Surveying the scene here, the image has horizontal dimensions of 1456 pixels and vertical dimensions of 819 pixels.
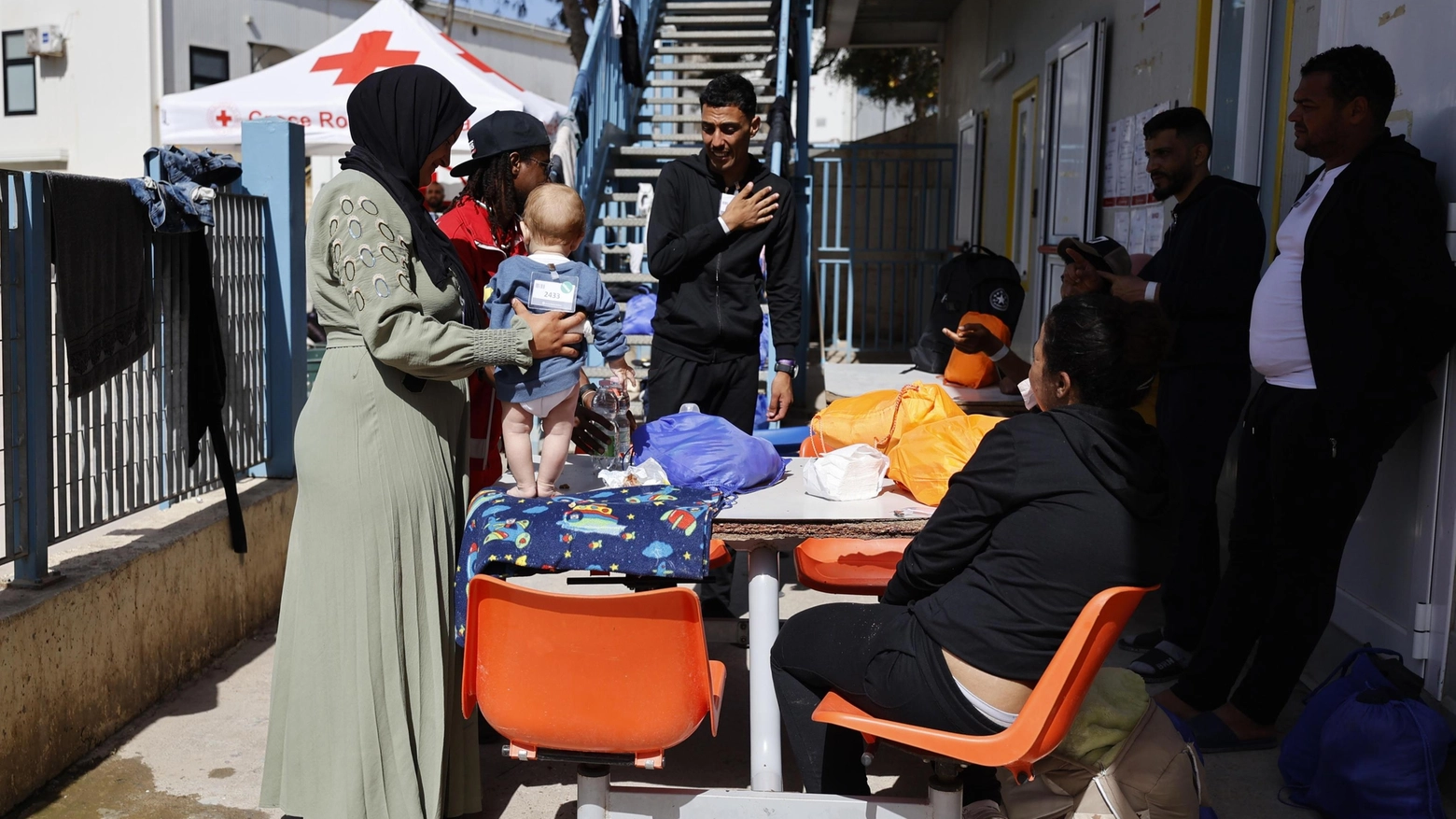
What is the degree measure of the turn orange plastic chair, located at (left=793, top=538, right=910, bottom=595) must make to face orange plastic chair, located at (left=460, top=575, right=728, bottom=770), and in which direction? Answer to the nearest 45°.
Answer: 0° — it already faces it

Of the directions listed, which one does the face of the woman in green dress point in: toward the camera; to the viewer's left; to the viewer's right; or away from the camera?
to the viewer's right

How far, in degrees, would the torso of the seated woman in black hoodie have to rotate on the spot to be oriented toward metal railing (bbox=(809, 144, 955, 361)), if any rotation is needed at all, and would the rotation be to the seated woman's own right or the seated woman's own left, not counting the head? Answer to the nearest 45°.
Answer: approximately 45° to the seated woman's own right

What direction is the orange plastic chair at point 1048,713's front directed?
to the viewer's left

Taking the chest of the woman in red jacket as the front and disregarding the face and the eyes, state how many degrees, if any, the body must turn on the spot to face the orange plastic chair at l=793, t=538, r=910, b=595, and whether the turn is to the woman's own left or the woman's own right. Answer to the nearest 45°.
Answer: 0° — they already face it

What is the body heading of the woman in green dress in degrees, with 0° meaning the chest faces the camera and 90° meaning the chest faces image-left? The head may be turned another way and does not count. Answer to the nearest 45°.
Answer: approximately 270°

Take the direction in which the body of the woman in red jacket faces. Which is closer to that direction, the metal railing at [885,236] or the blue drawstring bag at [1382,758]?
the blue drawstring bag

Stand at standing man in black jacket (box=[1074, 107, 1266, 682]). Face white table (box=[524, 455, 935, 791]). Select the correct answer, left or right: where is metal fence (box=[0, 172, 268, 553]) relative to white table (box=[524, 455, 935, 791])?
right
